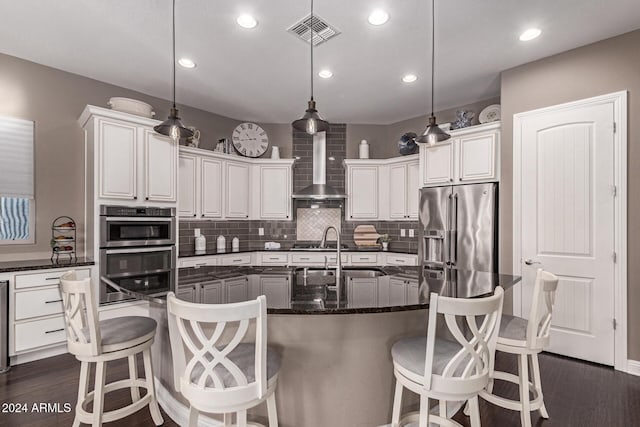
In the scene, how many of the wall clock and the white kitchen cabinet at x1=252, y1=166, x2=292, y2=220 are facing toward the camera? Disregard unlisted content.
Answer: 2

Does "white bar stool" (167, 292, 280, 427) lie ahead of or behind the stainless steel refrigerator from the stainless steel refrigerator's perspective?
ahead

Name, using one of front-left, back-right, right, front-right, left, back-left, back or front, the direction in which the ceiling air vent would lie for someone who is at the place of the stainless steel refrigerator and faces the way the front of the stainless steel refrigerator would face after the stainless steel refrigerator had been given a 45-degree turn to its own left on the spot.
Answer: front-right

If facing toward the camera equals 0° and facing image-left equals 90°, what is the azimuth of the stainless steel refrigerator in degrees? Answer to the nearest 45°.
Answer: approximately 45°

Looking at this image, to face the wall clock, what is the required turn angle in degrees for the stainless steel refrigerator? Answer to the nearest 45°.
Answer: approximately 45° to its right

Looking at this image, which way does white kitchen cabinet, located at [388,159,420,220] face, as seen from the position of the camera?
facing the viewer and to the left of the viewer

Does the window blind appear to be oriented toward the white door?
yes

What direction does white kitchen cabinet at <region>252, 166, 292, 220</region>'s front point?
toward the camera

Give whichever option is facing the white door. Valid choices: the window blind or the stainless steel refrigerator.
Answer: the window blind

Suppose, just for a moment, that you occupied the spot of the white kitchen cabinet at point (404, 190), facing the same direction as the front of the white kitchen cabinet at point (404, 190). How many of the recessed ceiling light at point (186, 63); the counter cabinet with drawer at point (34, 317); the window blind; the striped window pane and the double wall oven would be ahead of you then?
5

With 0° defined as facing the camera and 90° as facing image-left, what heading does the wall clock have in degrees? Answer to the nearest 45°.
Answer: approximately 0°
